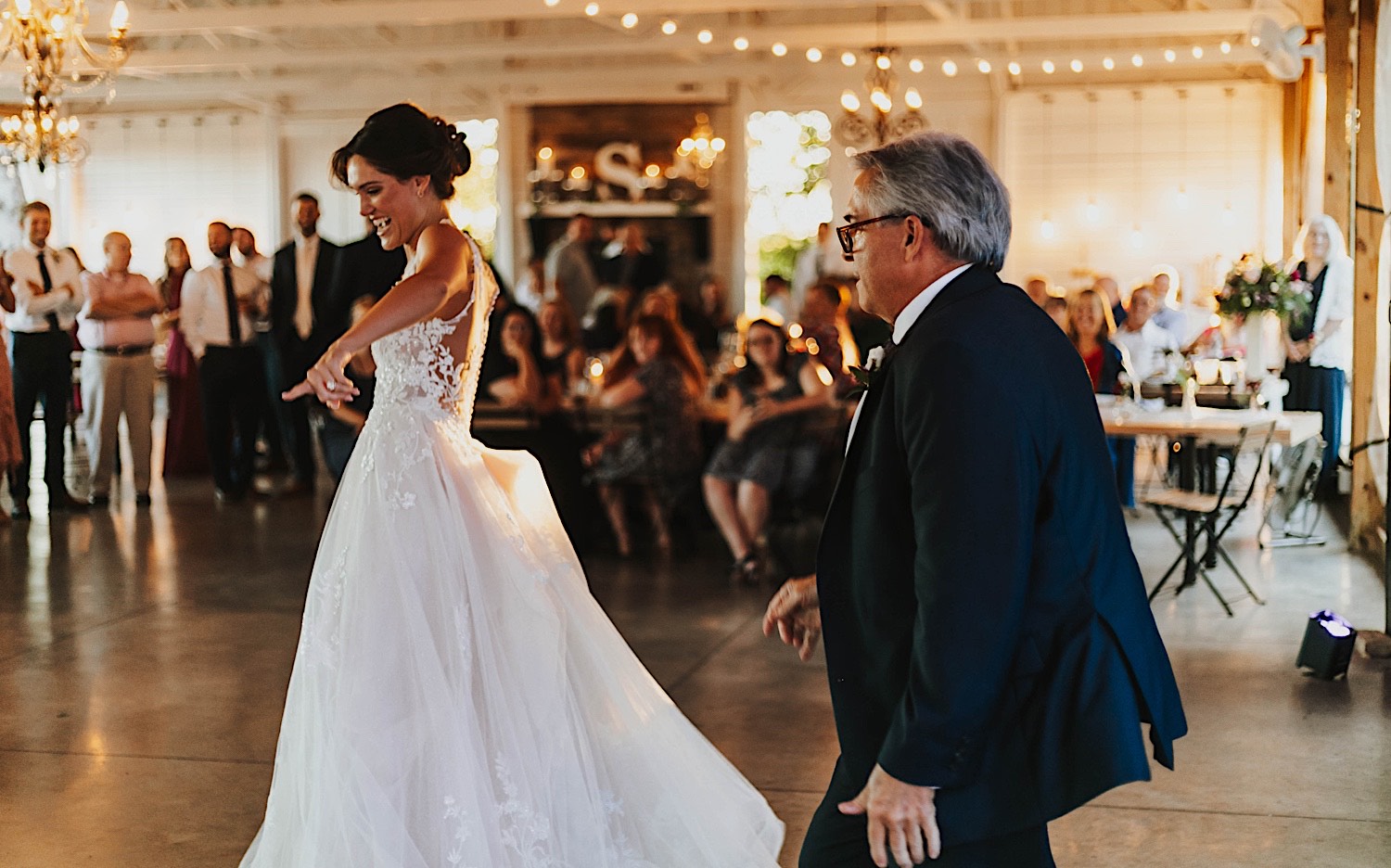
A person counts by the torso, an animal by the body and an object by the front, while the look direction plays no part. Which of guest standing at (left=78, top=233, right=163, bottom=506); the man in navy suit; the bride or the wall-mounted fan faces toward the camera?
the guest standing

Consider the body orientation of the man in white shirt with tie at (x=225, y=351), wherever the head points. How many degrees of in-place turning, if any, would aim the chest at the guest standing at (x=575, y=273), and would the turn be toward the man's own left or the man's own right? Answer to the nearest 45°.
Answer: approximately 135° to the man's own left

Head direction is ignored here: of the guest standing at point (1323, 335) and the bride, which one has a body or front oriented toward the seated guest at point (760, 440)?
the guest standing

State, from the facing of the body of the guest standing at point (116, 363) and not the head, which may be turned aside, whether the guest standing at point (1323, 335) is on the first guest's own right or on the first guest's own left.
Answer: on the first guest's own left

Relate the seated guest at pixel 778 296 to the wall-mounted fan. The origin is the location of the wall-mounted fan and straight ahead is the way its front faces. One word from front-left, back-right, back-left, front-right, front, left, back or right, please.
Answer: front-right

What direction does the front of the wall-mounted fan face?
to the viewer's left

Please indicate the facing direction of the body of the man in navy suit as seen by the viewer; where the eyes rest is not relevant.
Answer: to the viewer's left

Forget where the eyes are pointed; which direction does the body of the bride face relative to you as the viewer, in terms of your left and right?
facing to the left of the viewer

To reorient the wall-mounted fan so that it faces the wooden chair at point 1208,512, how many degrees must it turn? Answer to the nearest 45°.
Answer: approximately 90° to its left
